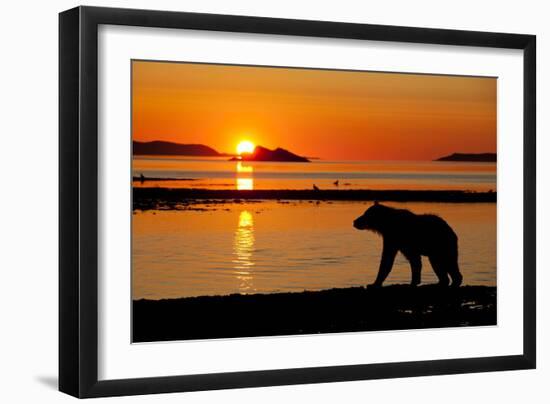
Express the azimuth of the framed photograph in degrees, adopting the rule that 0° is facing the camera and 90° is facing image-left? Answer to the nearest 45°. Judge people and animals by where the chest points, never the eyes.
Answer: approximately 315°
